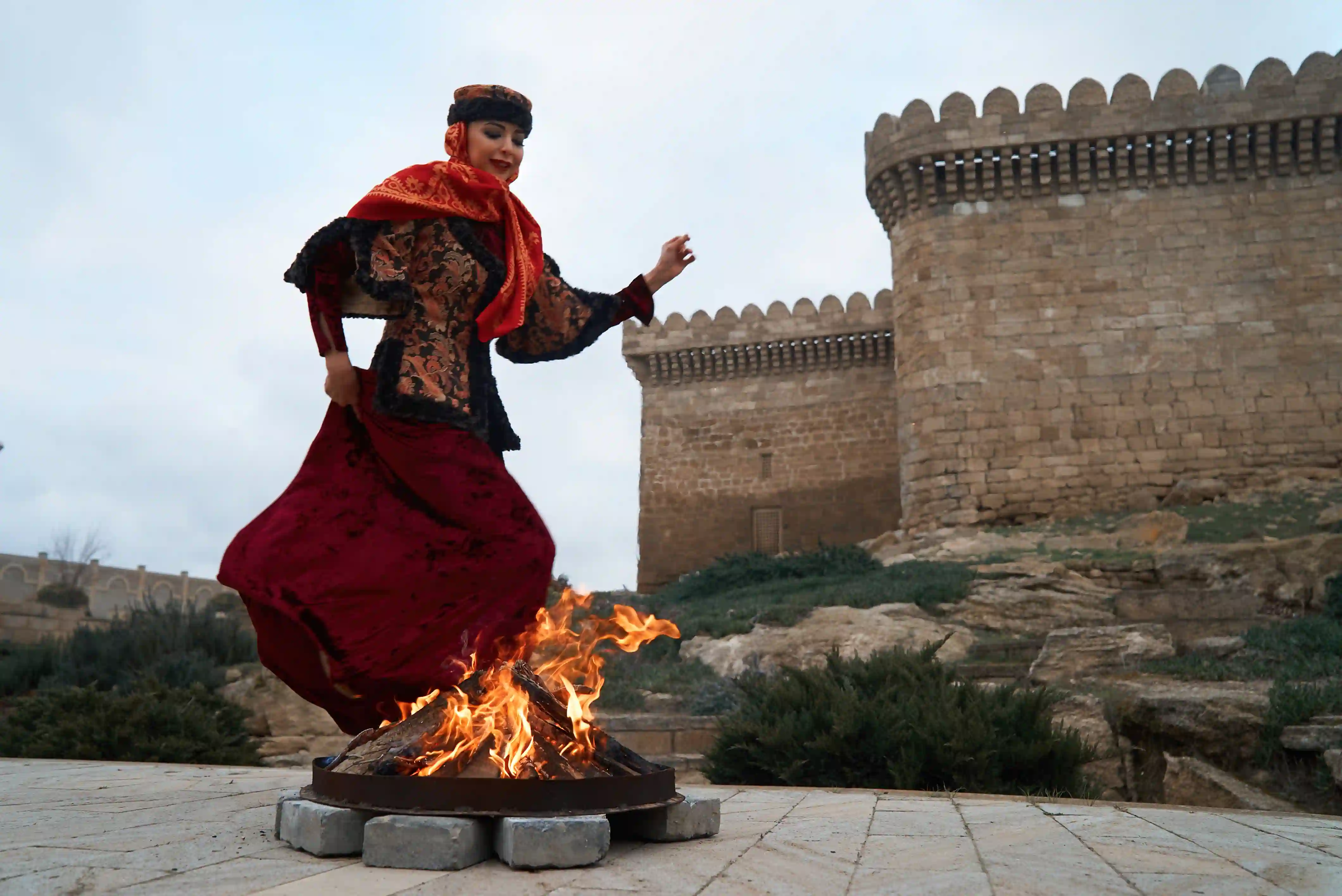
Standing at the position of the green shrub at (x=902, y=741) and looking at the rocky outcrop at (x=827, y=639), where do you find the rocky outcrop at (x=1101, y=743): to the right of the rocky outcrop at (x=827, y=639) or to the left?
right

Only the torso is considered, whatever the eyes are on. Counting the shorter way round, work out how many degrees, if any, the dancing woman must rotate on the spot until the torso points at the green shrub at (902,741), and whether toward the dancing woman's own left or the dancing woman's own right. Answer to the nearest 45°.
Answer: approximately 90° to the dancing woman's own left

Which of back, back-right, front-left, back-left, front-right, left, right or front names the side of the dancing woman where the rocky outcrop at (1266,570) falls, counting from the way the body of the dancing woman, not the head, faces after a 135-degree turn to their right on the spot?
back-right

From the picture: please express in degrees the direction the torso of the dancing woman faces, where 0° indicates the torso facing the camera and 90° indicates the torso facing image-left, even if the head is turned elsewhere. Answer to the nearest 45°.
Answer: approximately 315°

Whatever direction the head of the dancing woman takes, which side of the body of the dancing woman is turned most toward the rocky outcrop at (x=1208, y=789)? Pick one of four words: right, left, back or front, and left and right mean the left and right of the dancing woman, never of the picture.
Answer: left

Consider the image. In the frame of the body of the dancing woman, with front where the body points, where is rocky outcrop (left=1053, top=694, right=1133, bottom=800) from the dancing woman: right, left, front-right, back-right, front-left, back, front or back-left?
left

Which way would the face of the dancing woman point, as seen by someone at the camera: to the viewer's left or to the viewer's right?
to the viewer's right

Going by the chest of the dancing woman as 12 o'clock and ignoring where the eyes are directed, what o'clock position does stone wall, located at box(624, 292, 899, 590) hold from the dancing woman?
The stone wall is roughly at 8 o'clock from the dancing woman.

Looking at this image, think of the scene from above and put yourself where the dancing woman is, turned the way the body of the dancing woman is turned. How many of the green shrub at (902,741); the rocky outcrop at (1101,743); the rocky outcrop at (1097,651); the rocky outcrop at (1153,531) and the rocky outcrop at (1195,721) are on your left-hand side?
5

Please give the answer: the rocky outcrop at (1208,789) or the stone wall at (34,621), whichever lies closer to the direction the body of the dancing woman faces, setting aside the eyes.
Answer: the rocky outcrop
